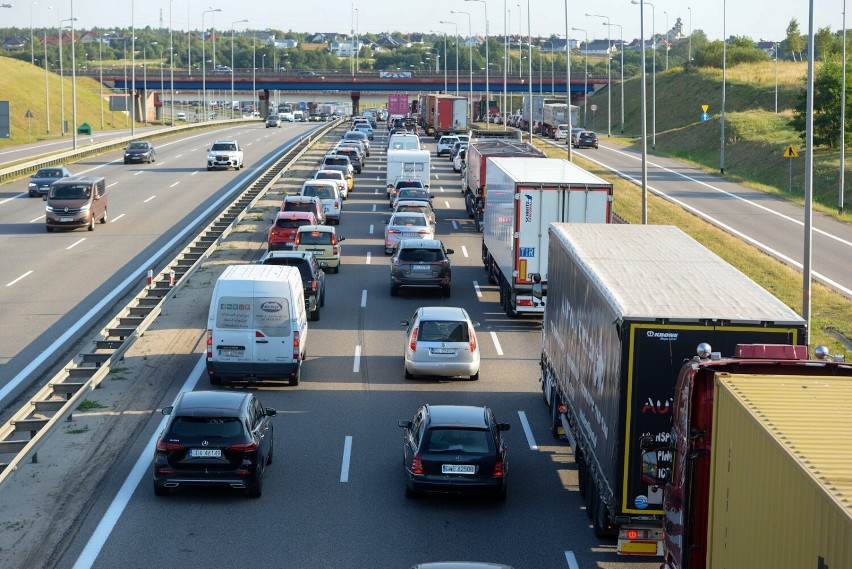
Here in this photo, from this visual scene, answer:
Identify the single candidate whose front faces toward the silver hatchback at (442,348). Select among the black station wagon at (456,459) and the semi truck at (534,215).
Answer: the black station wagon

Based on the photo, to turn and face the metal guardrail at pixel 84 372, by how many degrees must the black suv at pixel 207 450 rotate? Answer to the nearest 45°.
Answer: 0° — it already faces it

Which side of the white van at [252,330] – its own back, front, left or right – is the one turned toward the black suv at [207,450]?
back

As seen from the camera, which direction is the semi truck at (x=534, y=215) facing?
away from the camera

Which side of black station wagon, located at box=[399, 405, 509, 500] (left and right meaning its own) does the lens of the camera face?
back

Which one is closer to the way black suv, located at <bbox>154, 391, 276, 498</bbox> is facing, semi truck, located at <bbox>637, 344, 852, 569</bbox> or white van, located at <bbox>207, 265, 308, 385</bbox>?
the white van

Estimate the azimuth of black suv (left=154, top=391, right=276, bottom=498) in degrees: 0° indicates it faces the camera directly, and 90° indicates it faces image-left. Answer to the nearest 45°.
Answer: approximately 180°

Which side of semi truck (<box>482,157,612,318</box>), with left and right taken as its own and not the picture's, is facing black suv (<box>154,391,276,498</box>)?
back

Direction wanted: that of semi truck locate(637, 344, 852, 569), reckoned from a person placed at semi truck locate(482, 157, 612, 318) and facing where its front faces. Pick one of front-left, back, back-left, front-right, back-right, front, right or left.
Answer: back

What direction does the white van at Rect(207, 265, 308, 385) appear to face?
away from the camera

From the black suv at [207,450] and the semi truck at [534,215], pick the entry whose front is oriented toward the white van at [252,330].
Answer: the black suv

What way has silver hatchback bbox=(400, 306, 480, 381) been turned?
away from the camera
